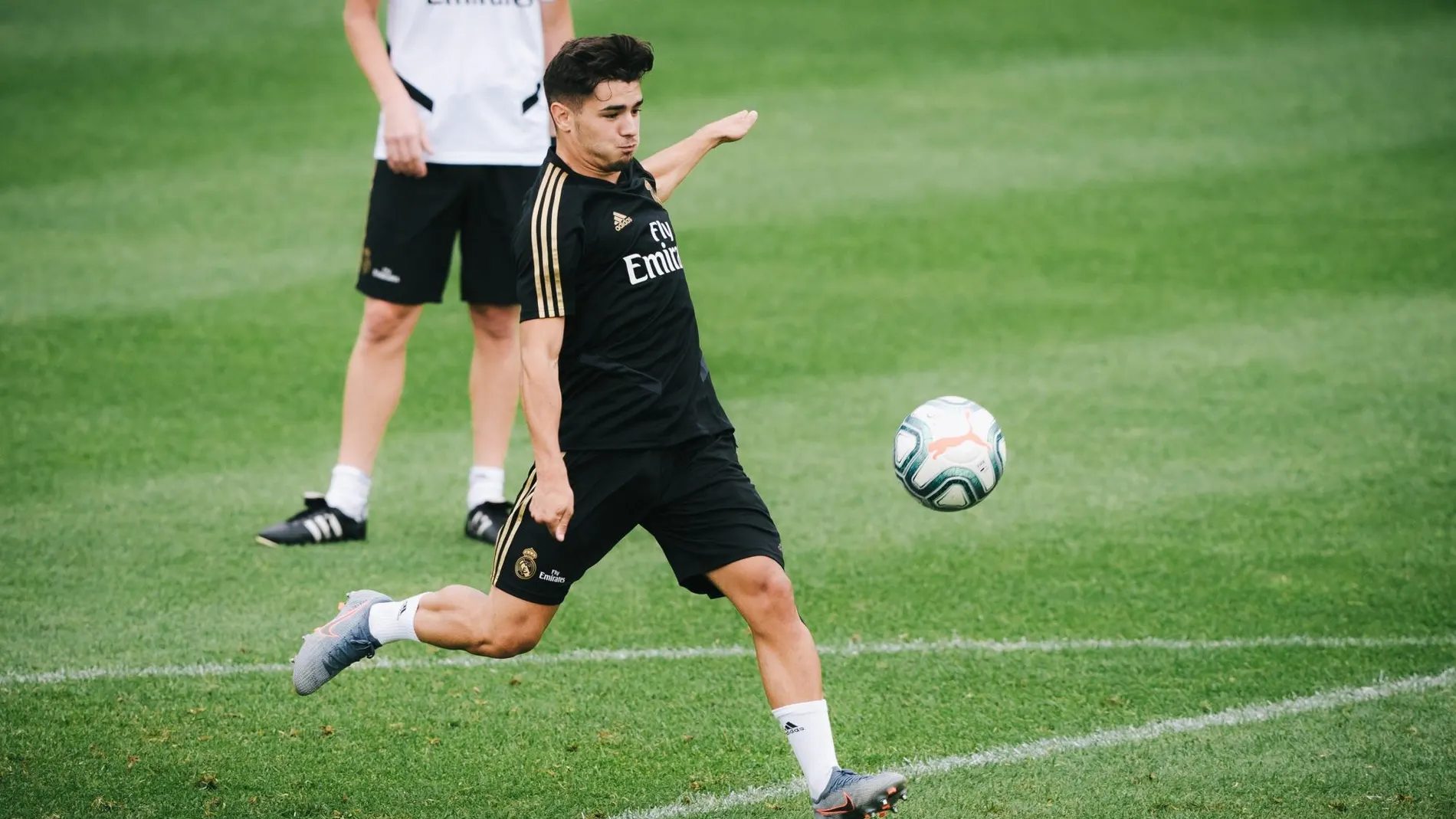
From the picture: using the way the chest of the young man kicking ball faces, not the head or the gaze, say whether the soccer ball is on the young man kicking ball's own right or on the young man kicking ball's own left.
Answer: on the young man kicking ball's own left

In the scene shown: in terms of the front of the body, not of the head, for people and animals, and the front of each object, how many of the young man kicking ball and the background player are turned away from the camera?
0

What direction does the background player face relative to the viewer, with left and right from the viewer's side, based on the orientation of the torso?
facing the viewer

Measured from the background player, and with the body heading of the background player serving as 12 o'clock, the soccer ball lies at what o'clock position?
The soccer ball is roughly at 11 o'clock from the background player.

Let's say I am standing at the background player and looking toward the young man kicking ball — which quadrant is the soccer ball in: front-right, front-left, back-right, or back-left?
front-left

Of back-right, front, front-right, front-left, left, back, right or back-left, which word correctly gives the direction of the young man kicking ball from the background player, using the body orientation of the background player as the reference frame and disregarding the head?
front

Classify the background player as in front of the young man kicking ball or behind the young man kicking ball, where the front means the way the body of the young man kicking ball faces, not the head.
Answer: behind
